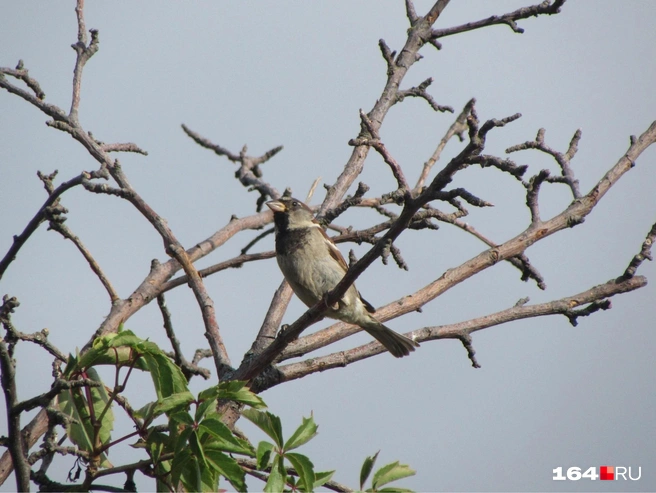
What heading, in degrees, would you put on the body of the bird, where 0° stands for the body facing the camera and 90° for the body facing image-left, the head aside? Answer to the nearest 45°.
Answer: approximately 45°
